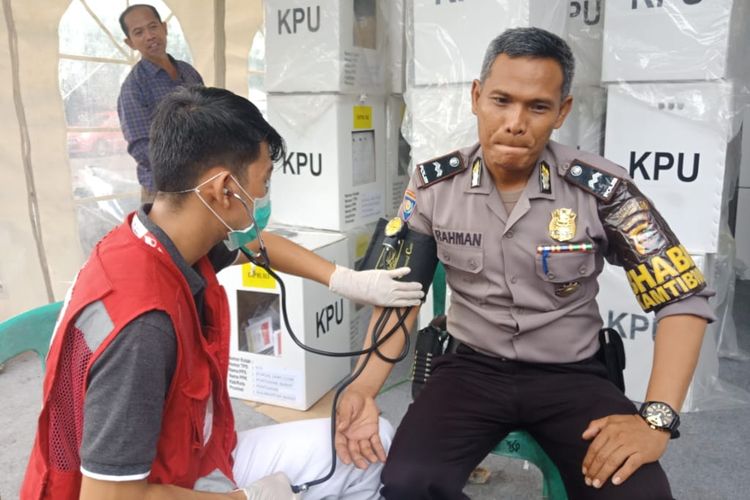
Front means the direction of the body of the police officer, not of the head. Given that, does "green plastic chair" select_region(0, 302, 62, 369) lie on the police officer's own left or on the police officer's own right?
on the police officer's own right

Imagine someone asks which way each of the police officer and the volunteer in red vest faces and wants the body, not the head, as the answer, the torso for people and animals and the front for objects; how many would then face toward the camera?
1

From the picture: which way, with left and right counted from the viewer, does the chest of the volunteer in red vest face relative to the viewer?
facing to the right of the viewer

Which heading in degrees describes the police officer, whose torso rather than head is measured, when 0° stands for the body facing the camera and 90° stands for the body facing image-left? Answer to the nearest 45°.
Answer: approximately 0°

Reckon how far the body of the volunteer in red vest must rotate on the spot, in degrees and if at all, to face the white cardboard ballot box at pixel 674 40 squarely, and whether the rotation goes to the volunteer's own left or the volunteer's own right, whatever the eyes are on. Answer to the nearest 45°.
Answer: approximately 45° to the volunteer's own left

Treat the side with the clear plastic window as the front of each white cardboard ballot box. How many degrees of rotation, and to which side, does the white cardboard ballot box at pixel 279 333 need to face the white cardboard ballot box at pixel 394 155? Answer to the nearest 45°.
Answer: approximately 180°

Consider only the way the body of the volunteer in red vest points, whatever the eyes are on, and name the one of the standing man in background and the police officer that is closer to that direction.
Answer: the police officer

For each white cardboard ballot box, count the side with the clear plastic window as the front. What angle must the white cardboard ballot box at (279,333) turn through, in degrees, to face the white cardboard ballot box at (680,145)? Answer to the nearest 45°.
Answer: approximately 135° to its left
